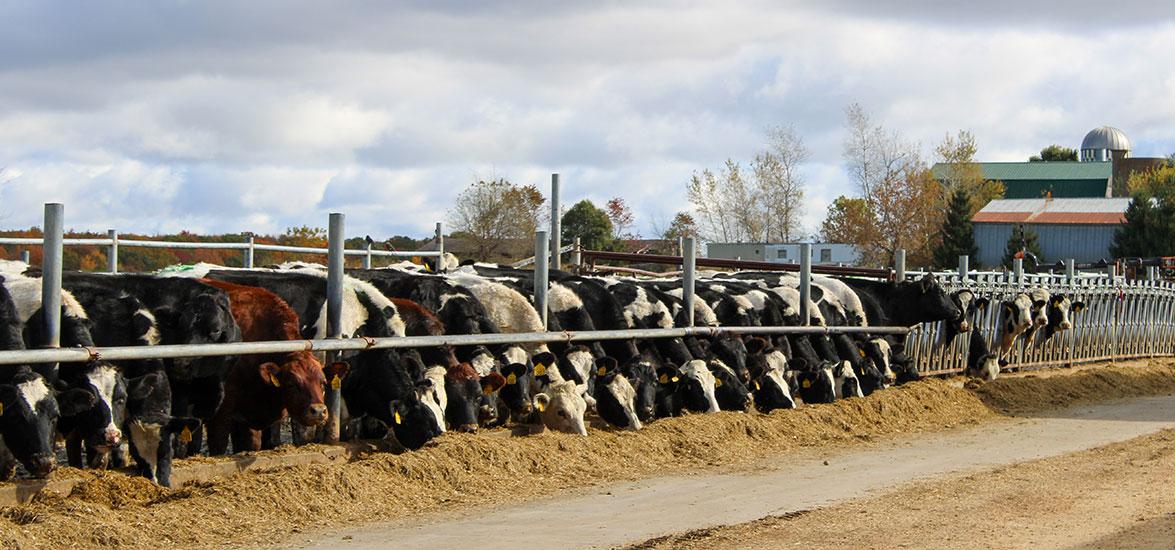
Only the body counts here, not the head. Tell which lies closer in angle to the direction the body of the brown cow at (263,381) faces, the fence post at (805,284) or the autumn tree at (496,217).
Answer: the fence post

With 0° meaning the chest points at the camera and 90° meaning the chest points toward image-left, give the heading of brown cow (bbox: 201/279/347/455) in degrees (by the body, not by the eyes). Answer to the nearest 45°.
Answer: approximately 315°

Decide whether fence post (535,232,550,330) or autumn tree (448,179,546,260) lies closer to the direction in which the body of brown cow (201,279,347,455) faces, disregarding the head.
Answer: the fence post

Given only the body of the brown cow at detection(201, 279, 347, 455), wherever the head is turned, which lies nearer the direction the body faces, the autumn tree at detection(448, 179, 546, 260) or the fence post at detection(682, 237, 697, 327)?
the fence post

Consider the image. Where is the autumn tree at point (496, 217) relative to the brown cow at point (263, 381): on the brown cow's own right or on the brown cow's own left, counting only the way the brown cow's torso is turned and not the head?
on the brown cow's own left

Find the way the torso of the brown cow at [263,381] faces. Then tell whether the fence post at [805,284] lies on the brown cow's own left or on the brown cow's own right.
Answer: on the brown cow's own left

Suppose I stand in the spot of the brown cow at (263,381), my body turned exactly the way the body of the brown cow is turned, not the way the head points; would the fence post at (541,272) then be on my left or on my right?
on my left

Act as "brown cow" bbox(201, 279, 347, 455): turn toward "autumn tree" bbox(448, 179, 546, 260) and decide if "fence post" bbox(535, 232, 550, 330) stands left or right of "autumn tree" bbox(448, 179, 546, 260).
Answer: right
